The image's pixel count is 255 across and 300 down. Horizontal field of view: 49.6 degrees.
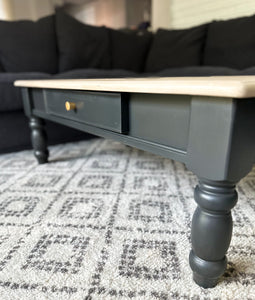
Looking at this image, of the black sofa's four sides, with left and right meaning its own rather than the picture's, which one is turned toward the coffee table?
front

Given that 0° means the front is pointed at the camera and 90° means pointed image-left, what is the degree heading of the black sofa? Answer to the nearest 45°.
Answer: approximately 0°
